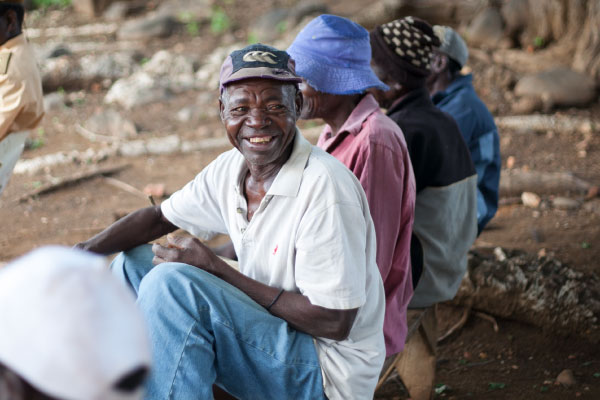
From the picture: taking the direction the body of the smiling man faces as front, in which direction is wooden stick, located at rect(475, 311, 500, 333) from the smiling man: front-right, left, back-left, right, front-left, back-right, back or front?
back

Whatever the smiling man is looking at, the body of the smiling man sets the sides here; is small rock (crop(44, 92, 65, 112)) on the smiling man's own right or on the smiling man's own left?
on the smiling man's own right

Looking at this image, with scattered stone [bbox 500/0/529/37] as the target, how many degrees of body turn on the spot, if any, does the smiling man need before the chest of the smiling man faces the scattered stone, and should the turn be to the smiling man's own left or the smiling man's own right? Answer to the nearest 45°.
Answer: approximately 180°

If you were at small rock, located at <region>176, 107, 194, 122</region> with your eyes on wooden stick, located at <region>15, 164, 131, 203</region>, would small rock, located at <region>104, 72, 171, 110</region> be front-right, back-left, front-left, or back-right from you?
back-right

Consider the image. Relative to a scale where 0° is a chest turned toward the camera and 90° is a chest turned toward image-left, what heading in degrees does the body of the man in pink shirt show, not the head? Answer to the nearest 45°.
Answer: approximately 90°

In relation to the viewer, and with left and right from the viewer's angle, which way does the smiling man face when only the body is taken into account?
facing the viewer and to the left of the viewer

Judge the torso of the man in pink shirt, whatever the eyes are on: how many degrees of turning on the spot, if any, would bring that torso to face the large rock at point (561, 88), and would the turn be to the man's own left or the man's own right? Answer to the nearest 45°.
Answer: approximately 135° to the man's own right

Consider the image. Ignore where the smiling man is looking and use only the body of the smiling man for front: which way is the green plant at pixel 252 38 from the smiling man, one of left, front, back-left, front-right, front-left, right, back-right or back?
back-right

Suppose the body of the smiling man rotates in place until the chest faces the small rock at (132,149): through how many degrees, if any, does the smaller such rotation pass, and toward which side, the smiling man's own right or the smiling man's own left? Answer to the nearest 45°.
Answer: approximately 135° to the smiling man's own right

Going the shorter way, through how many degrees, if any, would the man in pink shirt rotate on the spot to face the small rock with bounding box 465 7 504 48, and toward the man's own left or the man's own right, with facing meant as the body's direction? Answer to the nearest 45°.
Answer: approximately 90° to the man's own right

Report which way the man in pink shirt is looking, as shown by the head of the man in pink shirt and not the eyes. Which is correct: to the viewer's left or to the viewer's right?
to the viewer's left

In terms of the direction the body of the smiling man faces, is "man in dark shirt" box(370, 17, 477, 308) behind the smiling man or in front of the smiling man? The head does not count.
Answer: behind

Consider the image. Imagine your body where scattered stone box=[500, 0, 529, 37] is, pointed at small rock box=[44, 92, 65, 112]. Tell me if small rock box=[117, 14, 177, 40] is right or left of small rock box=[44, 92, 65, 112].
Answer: right

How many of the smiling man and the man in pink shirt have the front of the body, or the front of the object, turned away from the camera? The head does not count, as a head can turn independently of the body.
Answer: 0

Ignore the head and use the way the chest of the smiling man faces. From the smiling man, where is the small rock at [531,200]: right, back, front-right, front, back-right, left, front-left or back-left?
back
